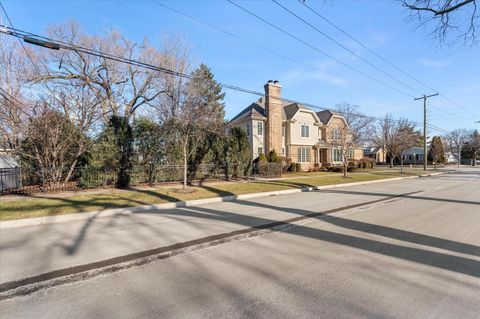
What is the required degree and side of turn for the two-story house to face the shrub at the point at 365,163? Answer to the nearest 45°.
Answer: approximately 90° to its left

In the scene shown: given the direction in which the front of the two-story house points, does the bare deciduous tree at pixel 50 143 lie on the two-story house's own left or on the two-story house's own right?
on the two-story house's own right

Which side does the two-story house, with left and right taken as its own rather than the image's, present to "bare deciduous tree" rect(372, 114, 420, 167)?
left

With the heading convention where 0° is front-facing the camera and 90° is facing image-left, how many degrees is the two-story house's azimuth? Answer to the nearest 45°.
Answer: approximately 315°

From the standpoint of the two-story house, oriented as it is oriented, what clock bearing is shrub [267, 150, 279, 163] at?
The shrub is roughly at 2 o'clock from the two-story house.

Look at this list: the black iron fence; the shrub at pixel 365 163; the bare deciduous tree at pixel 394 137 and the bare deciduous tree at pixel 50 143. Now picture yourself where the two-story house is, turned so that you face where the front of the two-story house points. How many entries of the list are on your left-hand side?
2
